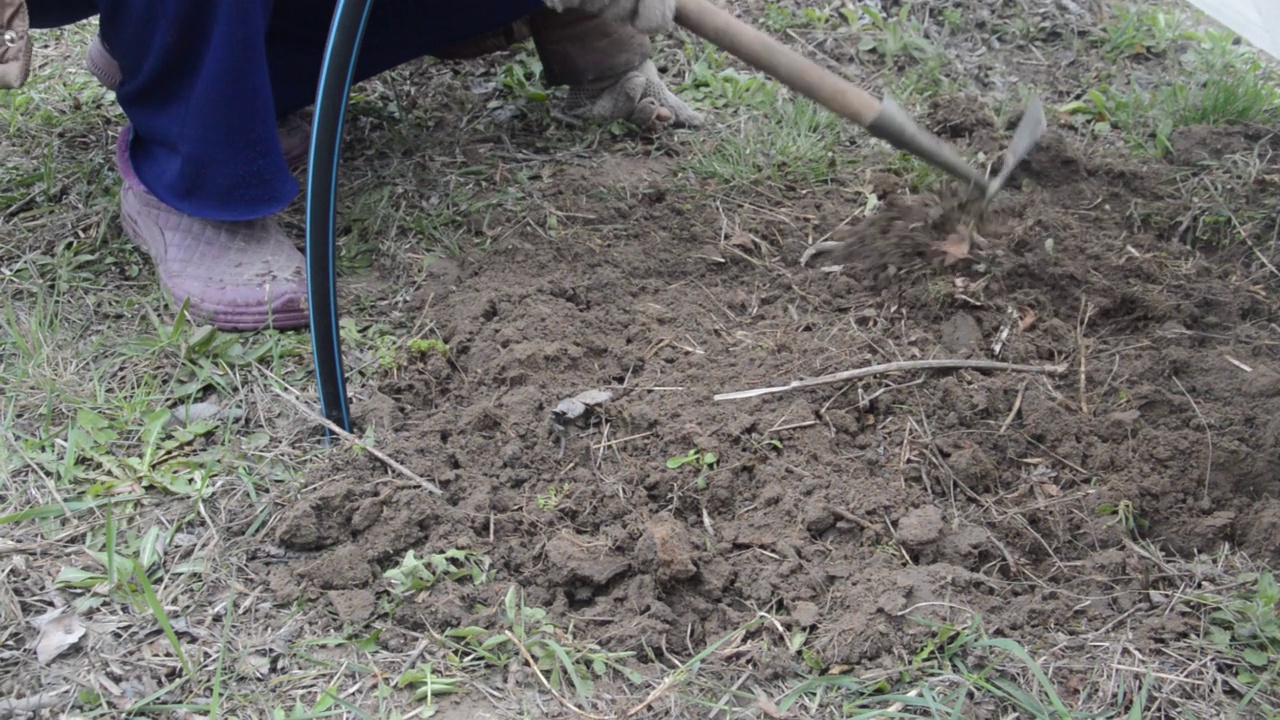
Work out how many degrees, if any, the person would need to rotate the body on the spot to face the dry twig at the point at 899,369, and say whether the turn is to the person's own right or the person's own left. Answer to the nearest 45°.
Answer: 0° — they already face it

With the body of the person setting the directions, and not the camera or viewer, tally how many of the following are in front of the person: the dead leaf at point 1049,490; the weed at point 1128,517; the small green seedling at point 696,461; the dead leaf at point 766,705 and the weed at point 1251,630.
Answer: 5

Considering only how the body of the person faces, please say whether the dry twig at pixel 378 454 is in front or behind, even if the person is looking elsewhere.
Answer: in front

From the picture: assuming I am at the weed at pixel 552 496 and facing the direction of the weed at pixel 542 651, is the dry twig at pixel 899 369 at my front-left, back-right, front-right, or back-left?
back-left

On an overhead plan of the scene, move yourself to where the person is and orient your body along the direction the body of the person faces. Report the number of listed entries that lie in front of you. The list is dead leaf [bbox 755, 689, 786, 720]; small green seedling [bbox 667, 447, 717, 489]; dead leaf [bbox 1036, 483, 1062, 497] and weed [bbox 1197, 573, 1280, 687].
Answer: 4

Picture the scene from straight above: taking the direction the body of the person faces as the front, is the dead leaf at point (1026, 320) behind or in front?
in front

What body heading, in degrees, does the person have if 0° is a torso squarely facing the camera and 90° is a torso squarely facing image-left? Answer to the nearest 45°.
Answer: approximately 315°
